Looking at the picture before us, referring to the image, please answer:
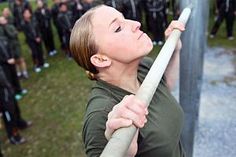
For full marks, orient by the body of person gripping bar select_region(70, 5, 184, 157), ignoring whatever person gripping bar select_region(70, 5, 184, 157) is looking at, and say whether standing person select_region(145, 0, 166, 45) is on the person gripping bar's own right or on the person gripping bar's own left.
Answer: on the person gripping bar's own left

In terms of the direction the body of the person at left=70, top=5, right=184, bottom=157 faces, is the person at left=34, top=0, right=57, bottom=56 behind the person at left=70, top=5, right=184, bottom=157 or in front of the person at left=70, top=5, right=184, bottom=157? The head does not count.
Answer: behind

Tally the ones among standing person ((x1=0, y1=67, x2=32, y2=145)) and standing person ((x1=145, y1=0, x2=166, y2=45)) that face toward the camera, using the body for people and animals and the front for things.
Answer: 1

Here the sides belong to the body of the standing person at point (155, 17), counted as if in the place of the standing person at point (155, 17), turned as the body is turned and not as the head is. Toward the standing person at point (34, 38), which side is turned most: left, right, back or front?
right

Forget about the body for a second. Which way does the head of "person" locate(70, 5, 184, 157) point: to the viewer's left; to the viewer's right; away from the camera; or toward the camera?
to the viewer's right

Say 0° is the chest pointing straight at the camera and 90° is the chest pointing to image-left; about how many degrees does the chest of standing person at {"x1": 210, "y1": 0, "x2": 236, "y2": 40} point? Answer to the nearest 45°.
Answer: approximately 0°

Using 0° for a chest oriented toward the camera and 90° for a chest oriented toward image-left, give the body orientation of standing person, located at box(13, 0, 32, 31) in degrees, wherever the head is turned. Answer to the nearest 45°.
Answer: approximately 315°

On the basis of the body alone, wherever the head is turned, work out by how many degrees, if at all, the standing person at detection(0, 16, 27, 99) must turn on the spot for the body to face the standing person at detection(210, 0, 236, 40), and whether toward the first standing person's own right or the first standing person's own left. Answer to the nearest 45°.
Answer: approximately 45° to the first standing person's own left

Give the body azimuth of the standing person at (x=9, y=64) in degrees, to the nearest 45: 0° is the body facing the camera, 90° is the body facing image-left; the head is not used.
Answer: approximately 315°
